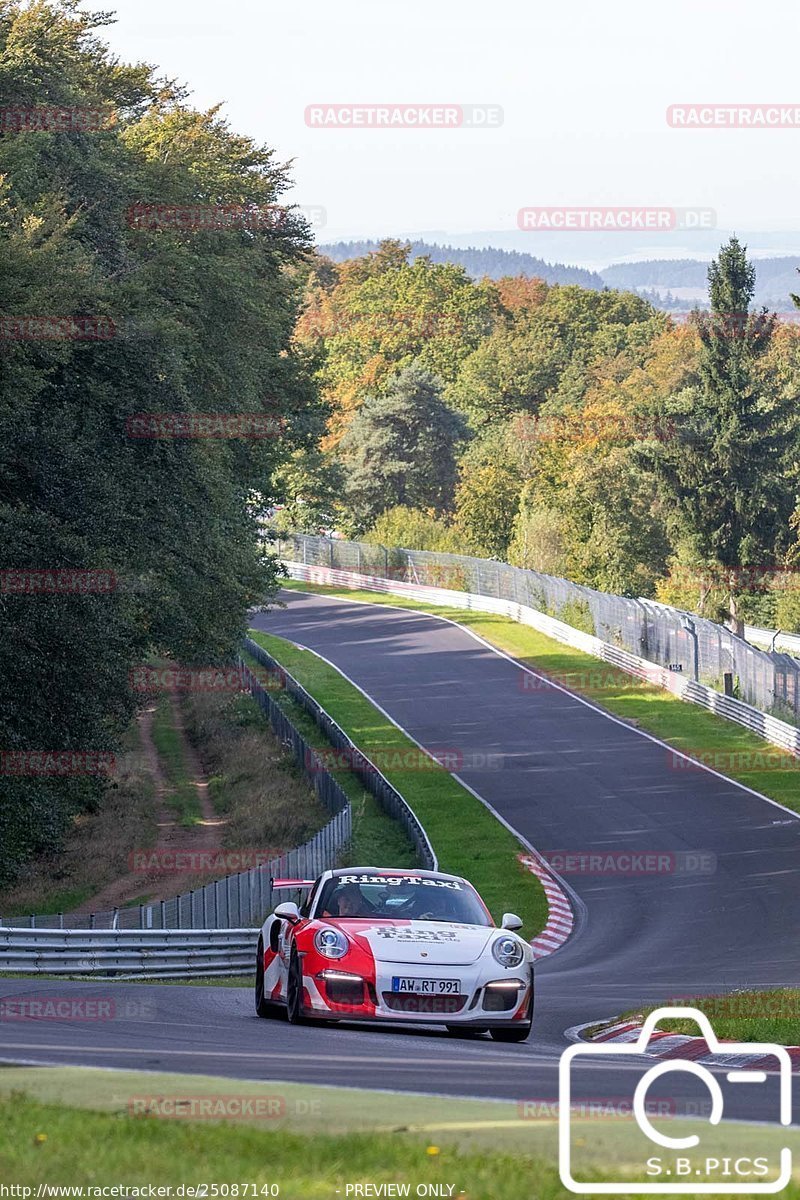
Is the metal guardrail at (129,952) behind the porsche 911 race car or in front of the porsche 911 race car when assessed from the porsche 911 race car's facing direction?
behind

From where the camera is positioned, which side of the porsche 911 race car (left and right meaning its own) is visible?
front

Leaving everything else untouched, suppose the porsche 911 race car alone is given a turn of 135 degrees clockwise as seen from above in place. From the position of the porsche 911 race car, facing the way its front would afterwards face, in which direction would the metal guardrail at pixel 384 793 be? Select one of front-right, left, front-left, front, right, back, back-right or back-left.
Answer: front-right
